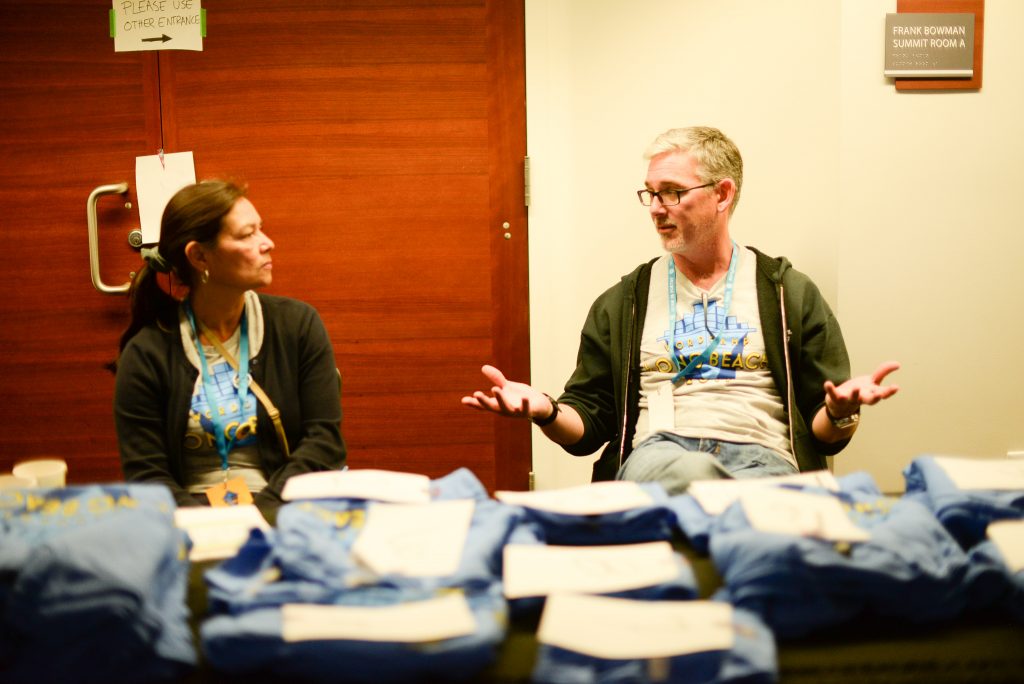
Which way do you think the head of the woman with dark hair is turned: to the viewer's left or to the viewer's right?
to the viewer's right

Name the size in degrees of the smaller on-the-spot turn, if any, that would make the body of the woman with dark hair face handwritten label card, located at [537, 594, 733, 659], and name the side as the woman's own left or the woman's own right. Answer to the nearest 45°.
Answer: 0° — they already face it

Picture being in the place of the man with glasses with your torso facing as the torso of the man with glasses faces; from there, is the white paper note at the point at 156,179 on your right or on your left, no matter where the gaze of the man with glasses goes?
on your right

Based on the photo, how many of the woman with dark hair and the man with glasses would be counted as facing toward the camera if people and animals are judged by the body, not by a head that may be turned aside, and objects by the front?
2

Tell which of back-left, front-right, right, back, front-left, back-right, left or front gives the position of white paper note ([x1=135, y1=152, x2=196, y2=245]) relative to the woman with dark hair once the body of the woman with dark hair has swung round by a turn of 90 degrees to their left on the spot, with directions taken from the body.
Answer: left

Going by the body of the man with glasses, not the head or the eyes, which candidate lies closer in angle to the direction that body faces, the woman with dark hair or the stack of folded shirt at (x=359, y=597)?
the stack of folded shirt

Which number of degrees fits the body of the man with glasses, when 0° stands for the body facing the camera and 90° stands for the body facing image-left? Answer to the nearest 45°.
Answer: approximately 0°

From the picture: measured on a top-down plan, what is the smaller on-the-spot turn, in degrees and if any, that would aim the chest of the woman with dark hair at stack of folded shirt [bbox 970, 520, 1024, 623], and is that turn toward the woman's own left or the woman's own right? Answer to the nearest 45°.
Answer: approximately 45° to the woman's own left
